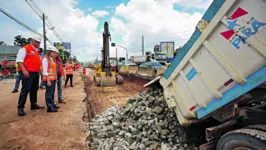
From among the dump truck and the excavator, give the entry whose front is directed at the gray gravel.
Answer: the excavator

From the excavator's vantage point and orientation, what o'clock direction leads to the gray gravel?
The gray gravel is roughly at 12 o'clock from the excavator.

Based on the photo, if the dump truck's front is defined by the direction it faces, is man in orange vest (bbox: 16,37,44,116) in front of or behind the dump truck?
behind

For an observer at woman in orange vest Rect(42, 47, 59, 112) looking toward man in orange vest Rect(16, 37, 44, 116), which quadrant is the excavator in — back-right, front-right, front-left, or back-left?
back-right

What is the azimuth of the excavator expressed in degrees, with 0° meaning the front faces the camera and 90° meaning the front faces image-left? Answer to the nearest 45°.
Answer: approximately 0°

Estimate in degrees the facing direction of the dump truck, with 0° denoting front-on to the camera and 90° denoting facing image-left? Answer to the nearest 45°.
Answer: approximately 315°

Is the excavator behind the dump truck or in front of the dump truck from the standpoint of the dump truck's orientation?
behind
